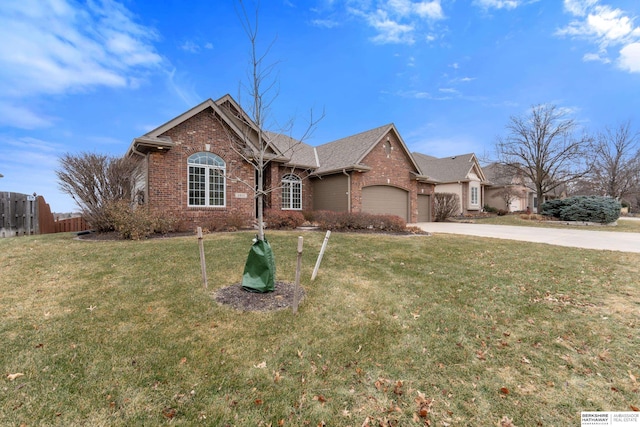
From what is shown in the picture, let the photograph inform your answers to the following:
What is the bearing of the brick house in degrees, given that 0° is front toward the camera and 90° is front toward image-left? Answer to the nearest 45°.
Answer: approximately 0°

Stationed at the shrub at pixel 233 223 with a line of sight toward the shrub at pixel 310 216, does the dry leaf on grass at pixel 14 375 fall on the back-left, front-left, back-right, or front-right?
back-right

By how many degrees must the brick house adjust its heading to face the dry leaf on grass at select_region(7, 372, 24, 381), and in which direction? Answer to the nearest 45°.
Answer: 0° — it already faces it

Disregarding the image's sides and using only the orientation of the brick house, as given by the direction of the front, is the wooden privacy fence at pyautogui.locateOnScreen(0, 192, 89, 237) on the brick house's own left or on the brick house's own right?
on the brick house's own right

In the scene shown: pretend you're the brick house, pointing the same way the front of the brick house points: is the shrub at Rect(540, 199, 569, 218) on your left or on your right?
on your left

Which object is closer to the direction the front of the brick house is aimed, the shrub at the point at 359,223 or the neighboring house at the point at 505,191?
the shrub

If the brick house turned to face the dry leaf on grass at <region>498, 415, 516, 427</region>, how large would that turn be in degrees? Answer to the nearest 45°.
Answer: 0° — it already faces it
